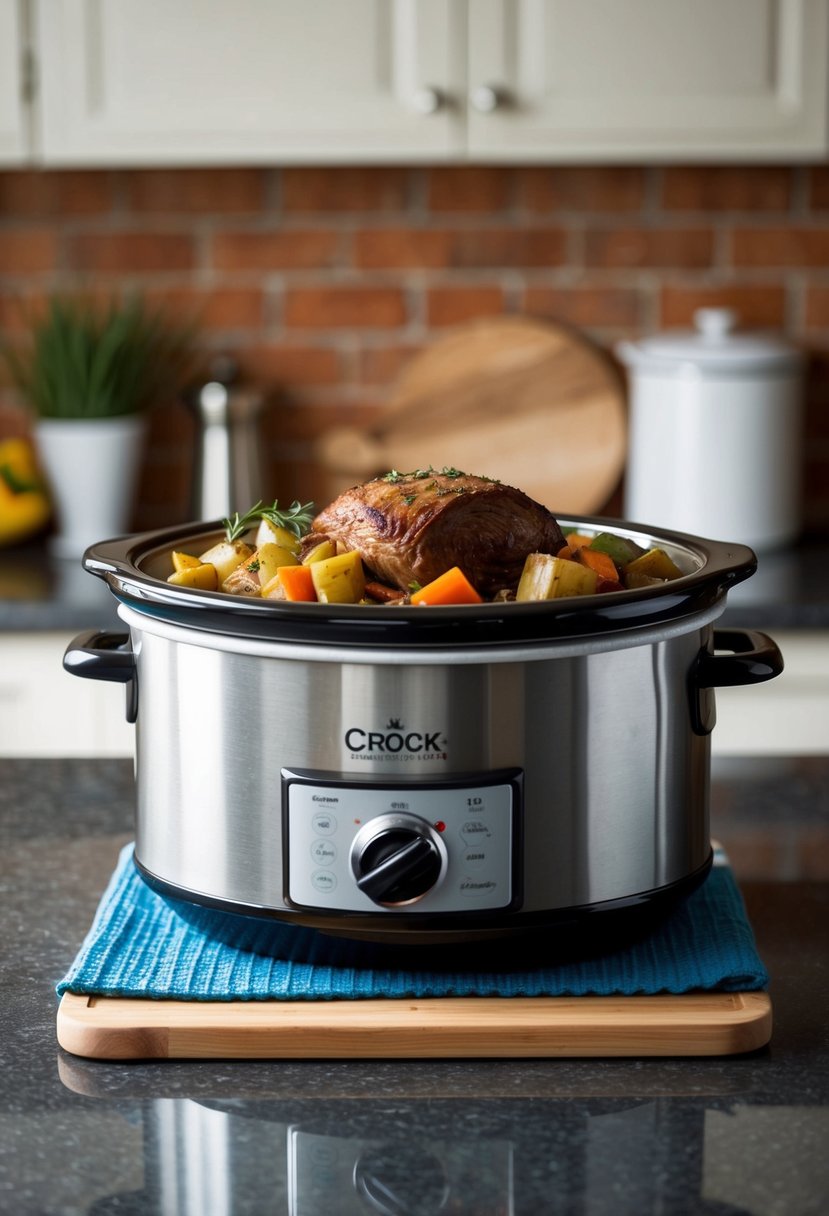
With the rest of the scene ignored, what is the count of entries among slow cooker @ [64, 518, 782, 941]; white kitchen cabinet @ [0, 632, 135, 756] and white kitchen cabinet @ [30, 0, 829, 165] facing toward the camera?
3

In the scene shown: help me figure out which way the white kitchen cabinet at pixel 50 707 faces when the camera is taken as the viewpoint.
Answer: facing the viewer

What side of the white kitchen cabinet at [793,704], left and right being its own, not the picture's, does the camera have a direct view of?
front

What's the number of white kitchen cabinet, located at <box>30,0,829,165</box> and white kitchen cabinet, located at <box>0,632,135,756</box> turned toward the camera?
2

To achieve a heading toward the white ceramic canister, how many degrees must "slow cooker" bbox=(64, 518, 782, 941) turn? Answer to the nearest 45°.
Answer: approximately 180°

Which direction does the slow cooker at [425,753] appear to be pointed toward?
toward the camera
